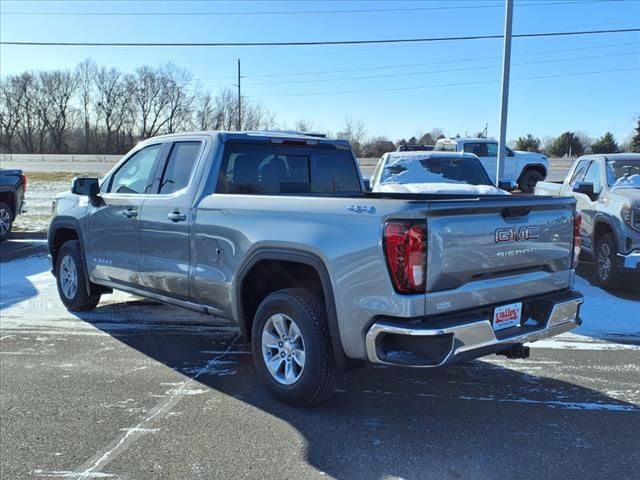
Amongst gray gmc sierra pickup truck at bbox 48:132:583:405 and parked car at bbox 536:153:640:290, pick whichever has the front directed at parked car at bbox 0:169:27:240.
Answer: the gray gmc sierra pickup truck

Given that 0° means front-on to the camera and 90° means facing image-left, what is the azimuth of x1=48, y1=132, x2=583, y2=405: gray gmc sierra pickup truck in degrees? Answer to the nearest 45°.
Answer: approximately 135°

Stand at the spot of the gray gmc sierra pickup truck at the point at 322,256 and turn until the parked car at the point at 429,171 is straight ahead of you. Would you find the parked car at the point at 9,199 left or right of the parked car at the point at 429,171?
left

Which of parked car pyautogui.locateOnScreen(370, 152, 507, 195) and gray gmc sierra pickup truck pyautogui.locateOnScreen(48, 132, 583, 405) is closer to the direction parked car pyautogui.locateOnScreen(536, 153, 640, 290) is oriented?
the gray gmc sierra pickup truck

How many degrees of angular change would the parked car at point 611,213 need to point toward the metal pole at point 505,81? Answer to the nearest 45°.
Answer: approximately 180°

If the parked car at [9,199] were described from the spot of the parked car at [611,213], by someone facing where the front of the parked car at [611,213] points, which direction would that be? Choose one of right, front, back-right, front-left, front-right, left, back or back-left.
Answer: back-right

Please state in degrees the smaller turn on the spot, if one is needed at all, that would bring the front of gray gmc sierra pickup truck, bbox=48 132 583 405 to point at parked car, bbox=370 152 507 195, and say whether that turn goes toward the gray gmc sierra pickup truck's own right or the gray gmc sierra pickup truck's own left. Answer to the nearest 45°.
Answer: approximately 45° to the gray gmc sierra pickup truck's own right

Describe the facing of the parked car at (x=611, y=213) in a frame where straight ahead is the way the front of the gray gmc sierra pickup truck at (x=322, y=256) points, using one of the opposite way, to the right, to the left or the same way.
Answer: the opposite way

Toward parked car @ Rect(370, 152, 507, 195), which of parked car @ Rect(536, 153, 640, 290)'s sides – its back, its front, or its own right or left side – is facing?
back

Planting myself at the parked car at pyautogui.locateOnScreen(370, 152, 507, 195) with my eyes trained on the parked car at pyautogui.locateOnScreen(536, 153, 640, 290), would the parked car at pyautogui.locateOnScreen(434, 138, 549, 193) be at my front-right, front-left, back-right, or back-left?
back-left
